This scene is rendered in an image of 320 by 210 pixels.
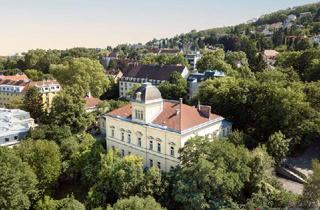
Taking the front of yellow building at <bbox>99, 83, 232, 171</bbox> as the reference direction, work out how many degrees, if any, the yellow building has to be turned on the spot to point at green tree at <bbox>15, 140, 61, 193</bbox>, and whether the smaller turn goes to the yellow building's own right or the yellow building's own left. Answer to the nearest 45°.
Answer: approximately 45° to the yellow building's own right

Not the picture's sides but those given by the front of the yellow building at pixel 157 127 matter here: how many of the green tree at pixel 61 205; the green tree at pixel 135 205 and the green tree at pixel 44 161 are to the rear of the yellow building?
0

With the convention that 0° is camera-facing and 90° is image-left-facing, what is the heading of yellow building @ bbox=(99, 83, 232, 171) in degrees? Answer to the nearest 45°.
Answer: approximately 45°

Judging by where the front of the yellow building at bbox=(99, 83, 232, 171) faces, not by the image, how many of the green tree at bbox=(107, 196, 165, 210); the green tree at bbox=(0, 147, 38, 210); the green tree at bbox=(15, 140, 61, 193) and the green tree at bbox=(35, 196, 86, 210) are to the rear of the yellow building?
0

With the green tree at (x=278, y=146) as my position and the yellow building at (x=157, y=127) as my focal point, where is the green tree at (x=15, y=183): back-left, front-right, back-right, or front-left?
front-left

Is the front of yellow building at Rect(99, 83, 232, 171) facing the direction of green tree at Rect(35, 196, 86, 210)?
yes

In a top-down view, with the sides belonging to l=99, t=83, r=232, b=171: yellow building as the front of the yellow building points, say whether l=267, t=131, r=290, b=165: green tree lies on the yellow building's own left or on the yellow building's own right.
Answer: on the yellow building's own left

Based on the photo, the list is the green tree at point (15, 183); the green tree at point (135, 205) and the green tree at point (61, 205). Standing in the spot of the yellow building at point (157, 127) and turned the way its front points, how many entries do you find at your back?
0

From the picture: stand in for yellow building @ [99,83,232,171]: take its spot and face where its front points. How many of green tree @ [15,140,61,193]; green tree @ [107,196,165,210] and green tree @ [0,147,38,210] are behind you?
0

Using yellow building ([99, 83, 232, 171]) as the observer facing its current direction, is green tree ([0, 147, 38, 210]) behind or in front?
in front

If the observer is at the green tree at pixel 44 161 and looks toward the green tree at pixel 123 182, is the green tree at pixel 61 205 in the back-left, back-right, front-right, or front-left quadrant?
front-right

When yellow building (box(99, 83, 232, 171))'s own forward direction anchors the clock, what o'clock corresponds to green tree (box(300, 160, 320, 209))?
The green tree is roughly at 9 o'clock from the yellow building.

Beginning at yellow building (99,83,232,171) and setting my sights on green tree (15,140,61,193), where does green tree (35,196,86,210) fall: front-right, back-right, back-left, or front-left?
front-left

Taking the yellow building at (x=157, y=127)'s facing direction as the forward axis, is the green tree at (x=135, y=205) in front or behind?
in front

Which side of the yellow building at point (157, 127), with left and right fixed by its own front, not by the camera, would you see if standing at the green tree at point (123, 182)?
front

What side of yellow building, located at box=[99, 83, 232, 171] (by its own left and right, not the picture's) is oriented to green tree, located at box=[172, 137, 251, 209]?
left
